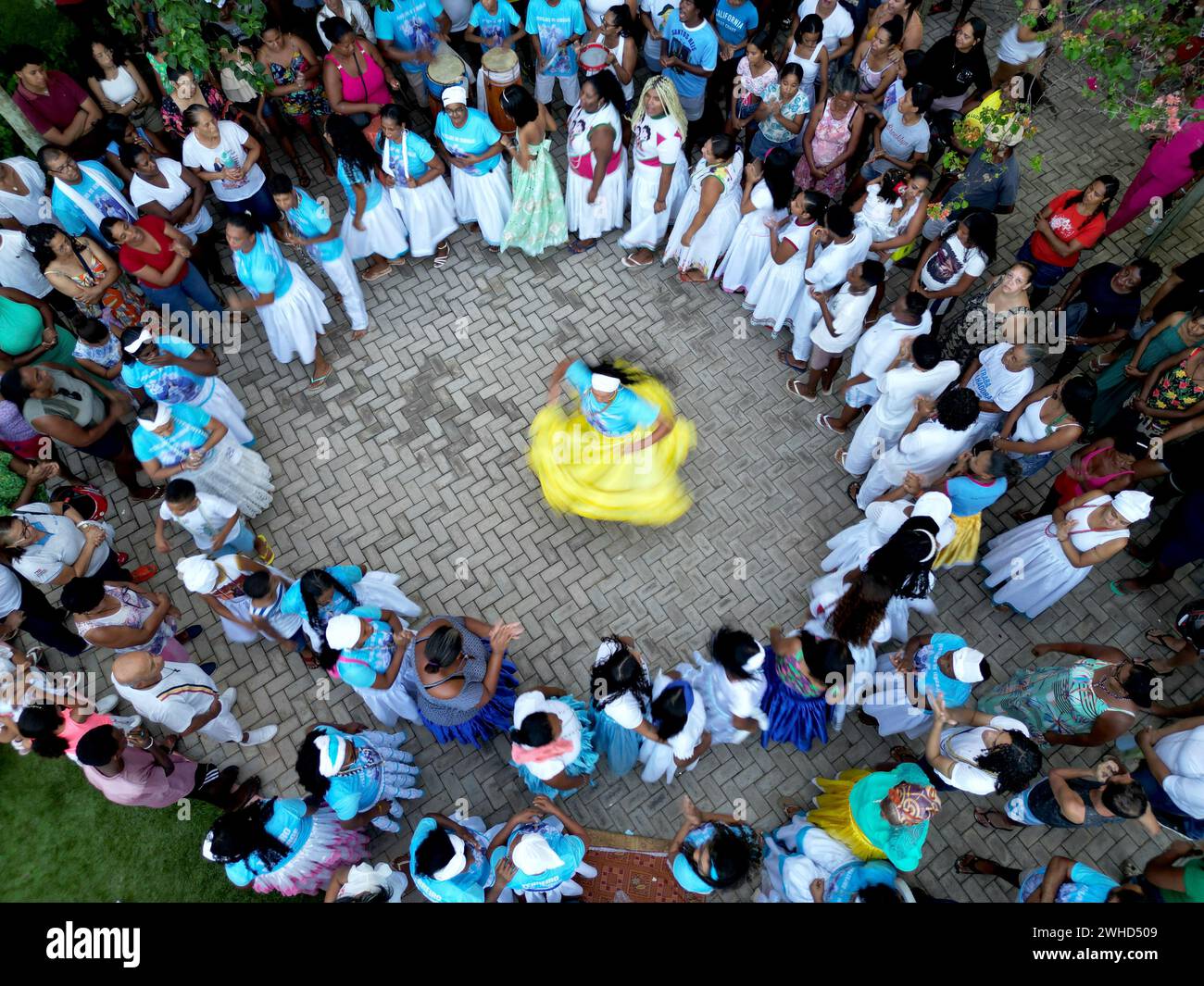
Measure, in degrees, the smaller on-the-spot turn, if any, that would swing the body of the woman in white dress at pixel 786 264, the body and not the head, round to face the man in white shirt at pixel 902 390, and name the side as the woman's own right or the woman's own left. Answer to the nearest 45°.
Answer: approximately 135° to the woman's own left

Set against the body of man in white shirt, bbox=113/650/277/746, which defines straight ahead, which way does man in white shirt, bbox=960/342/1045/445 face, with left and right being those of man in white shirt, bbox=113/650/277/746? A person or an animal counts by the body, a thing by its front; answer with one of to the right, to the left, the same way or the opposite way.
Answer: the opposite way

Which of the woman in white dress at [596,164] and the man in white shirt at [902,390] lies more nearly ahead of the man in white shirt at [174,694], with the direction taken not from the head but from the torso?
the man in white shirt

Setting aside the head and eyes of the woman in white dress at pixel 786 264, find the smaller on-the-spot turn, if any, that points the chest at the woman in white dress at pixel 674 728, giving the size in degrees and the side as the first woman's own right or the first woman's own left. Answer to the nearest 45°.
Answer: approximately 90° to the first woman's own left

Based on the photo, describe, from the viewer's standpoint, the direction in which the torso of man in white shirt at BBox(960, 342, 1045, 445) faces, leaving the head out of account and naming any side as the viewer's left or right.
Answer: facing the viewer and to the left of the viewer

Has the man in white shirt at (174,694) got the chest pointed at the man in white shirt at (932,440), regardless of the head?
yes

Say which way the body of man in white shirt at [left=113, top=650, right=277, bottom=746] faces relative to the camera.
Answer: to the viewer's right

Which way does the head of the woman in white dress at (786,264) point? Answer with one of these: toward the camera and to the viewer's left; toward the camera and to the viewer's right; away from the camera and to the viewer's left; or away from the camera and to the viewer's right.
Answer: toward the camera and to the viewer's left

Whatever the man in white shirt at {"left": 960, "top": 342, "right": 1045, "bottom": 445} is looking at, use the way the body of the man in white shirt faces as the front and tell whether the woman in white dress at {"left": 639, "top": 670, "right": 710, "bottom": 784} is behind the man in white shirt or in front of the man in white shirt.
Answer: in front

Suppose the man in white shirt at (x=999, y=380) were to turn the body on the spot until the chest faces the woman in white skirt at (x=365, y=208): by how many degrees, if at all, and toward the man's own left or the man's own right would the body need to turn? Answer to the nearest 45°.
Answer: approximately 45° to the man's own right

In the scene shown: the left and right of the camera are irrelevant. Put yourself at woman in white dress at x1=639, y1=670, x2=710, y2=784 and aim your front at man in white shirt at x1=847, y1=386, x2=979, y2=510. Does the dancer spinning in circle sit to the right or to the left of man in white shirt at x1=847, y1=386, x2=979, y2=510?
left

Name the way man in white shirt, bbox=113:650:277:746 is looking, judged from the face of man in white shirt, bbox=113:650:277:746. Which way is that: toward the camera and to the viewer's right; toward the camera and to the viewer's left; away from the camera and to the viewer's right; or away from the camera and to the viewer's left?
away from the camera and to the viewer's right

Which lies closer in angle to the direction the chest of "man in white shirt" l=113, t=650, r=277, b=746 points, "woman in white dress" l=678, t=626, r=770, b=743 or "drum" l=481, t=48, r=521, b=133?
the woman in white dress
